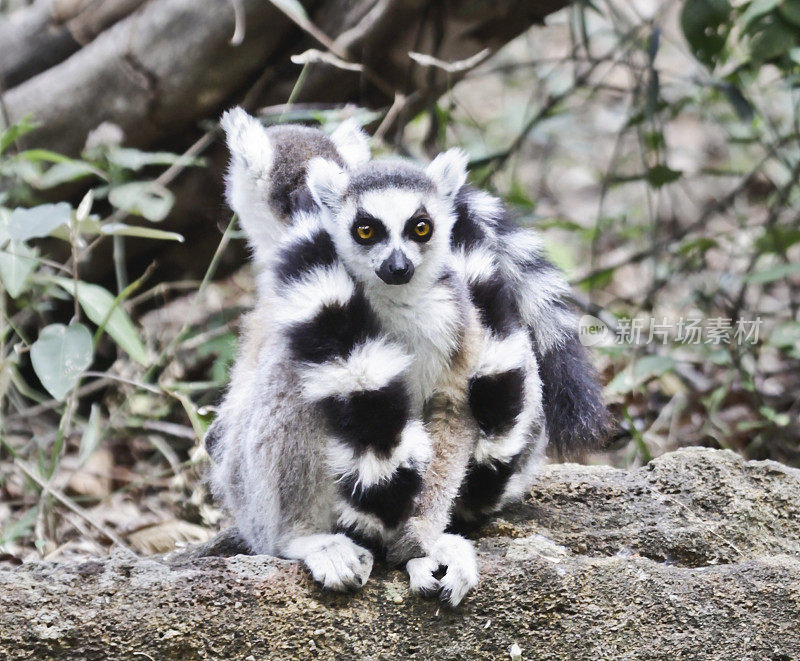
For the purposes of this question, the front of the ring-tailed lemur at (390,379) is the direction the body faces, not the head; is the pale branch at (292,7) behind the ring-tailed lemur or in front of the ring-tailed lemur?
behind

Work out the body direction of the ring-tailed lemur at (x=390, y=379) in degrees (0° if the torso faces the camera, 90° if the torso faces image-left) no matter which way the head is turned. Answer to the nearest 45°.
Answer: approximately 0°

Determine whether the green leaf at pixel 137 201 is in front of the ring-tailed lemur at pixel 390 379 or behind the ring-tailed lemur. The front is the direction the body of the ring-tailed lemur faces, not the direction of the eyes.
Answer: behind

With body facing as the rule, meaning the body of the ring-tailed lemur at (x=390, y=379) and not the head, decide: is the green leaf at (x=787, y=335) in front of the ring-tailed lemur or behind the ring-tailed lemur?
behind

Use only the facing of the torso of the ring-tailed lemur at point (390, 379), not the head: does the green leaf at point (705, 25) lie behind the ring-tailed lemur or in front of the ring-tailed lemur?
behind
